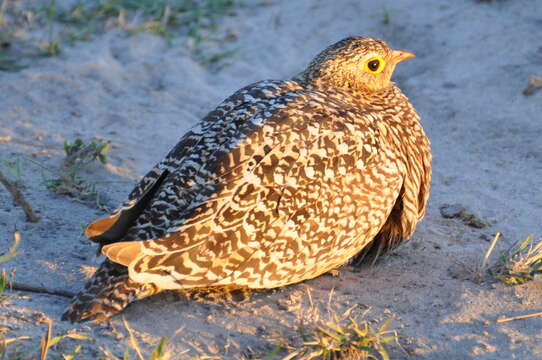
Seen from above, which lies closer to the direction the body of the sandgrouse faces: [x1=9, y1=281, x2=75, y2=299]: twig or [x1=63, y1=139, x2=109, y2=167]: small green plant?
the small green plant

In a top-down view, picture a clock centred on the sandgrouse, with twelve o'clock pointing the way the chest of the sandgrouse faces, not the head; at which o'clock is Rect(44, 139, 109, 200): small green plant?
The small green plant is roughly at 9 o'clock from the sandgrouse.

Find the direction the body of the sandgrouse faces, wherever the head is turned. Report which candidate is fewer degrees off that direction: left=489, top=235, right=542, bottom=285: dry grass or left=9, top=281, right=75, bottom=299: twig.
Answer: the dry grass

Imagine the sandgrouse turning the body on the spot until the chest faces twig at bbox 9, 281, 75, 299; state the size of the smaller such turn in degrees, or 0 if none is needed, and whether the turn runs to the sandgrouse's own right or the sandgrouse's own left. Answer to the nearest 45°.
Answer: approximately 135° to the sandgrouse's own left

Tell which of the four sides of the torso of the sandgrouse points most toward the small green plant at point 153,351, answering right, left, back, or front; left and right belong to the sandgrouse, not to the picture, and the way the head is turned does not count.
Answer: back

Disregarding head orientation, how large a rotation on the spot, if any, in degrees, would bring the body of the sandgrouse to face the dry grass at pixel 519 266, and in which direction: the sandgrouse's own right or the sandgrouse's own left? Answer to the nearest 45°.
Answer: approximately 45° to the sandgrouse's own right

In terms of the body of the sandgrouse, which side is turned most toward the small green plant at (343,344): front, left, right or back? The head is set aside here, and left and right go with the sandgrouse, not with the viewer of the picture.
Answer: right

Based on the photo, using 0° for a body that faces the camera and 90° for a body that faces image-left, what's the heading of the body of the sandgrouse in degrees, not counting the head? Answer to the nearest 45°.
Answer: approximately 225°

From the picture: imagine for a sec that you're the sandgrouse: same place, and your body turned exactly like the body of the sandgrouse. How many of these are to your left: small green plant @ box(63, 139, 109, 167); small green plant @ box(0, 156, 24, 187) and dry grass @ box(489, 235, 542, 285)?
2

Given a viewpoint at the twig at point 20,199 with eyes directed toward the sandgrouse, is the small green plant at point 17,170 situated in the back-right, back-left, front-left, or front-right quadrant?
back-left
